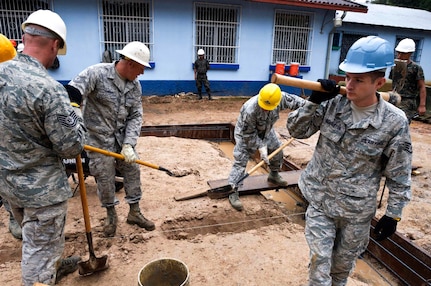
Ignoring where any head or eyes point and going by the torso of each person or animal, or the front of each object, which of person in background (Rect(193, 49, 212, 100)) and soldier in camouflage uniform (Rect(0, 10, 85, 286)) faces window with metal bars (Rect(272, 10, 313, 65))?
the soldier in camouflage uniform

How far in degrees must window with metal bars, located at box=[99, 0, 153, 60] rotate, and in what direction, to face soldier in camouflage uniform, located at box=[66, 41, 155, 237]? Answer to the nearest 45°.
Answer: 0° — it already faces them

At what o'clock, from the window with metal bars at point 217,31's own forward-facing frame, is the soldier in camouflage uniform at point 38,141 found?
The soldier in camouflage uniform is roughly at 12 o'clock from the window with metal bars.

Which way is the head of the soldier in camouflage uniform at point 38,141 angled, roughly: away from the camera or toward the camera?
away from the camera

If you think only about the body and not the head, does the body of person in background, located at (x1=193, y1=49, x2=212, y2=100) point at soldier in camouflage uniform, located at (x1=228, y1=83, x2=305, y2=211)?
yes

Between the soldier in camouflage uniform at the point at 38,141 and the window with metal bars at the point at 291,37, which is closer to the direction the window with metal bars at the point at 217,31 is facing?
the soldier in camouflage uniform

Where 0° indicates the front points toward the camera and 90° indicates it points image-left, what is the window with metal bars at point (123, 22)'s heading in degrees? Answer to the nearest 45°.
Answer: approximately 0°

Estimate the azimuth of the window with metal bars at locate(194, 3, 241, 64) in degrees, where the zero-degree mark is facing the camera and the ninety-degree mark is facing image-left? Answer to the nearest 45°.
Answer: approximately 0°

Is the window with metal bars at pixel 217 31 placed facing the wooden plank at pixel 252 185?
yes
